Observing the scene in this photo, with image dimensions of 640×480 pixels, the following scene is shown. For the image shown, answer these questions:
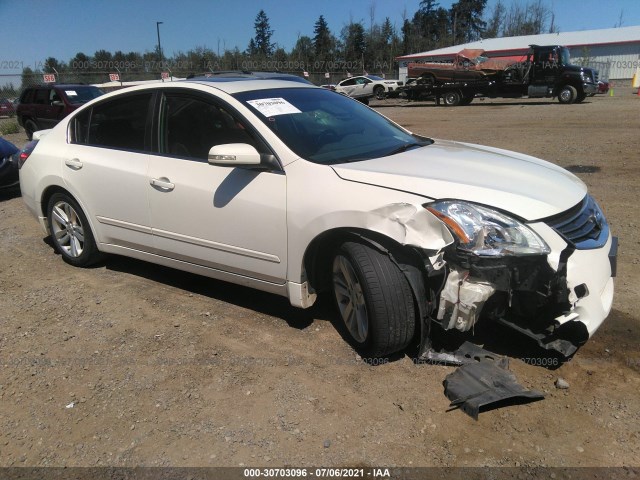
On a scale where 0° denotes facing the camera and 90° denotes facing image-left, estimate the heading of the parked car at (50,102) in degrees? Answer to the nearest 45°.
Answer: approximately 315°

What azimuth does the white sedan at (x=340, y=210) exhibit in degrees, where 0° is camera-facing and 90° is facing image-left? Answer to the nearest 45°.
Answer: approximately 315°

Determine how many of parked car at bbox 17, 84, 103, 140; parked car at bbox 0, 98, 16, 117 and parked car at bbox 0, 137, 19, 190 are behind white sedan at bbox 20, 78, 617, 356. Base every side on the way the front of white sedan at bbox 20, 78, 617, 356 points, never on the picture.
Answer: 3

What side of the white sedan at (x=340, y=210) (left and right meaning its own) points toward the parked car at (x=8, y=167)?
back

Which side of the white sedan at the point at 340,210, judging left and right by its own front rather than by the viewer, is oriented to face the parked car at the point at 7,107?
back

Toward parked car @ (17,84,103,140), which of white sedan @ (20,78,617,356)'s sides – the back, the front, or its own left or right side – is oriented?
back

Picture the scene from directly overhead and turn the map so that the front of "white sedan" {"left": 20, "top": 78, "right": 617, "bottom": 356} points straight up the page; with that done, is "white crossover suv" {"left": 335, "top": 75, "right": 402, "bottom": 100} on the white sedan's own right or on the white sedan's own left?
on the white sedan's own left
